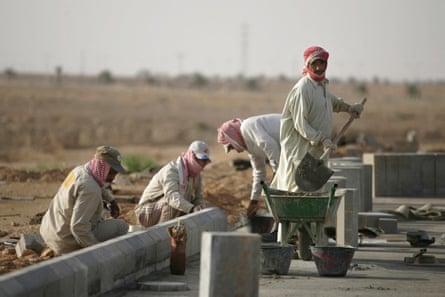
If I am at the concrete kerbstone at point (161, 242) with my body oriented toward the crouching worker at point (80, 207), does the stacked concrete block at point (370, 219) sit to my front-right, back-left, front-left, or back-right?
back-right

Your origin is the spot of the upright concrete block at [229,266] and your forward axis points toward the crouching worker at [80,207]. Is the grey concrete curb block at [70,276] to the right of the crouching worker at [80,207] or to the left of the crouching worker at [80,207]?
left

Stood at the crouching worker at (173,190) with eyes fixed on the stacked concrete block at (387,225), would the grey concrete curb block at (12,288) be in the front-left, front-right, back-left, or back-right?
back-right

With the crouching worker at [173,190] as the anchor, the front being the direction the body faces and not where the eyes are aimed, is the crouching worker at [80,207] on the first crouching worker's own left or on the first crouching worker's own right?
on the first crouching worker's own right

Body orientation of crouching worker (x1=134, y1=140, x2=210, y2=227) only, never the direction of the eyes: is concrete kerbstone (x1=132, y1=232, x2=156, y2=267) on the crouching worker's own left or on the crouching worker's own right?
on the crouching worker's own right

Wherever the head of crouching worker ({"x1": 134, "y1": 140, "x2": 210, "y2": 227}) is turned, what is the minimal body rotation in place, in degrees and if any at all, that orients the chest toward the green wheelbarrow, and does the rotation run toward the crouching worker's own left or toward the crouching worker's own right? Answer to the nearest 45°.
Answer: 0° — they already face it

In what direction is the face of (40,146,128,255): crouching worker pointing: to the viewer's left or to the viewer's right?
to the viewer's right

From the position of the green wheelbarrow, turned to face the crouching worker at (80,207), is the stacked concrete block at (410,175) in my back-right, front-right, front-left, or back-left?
back-right

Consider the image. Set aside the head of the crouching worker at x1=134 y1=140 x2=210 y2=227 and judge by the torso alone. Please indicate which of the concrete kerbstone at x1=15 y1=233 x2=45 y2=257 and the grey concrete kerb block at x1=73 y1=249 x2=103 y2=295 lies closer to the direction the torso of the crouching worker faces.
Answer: the grey concrete kerb block

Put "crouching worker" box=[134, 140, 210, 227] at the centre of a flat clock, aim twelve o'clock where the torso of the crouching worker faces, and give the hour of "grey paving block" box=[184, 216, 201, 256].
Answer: The grey paving block is roughly at 1 o'clock from the crouching worker.

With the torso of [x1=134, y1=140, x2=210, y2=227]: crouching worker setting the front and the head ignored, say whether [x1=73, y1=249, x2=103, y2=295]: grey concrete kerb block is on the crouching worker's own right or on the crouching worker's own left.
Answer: on the crouching worker's own right

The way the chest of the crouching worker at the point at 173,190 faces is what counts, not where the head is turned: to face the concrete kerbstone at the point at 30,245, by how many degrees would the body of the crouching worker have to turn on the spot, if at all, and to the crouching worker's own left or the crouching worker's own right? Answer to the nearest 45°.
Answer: approximately 90° to the crouching worker's own right
